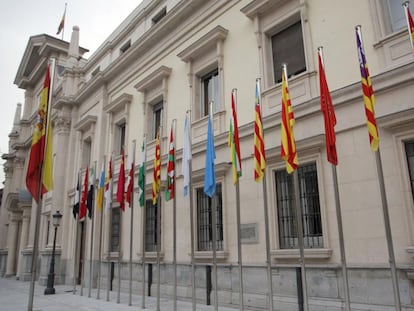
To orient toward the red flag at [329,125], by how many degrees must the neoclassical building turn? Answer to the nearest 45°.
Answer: approximately 45° to its left

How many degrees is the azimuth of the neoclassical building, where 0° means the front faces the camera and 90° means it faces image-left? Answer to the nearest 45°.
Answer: approximately 45°

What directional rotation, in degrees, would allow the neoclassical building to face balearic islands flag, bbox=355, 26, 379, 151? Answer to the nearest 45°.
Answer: approximately 45° to its left
